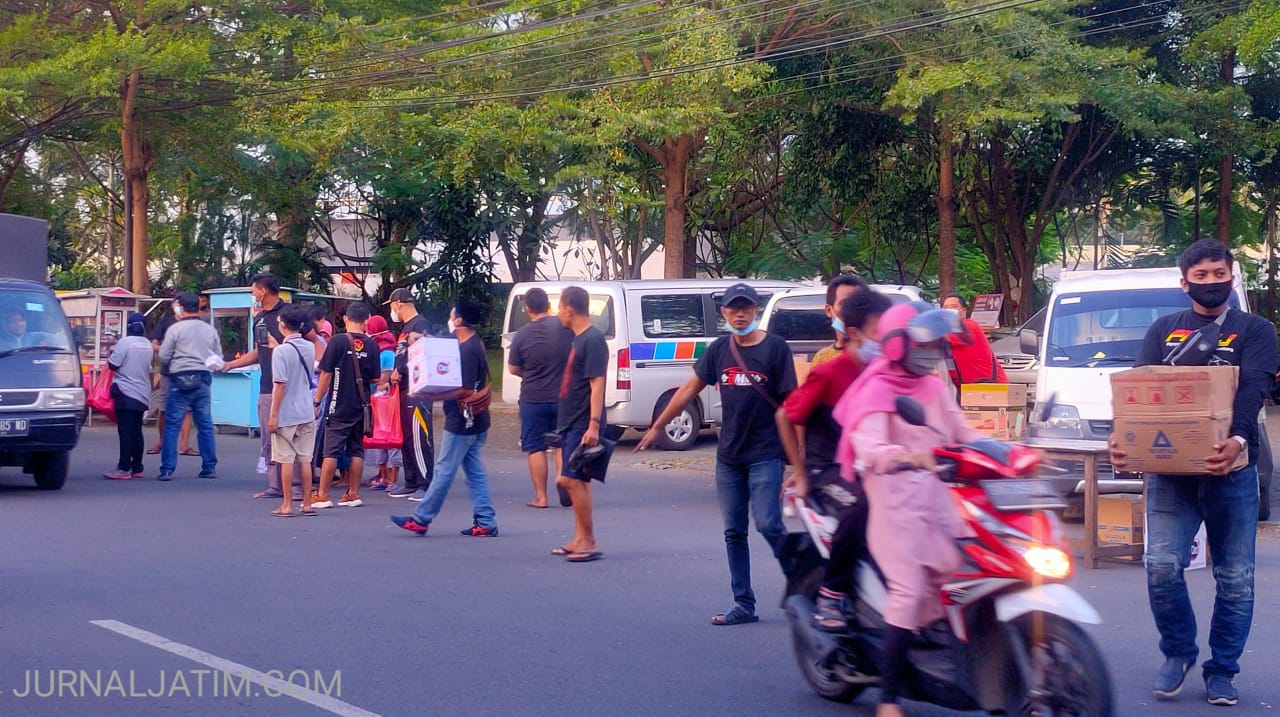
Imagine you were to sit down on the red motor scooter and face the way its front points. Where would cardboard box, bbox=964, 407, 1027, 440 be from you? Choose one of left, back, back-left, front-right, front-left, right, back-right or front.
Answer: back-left

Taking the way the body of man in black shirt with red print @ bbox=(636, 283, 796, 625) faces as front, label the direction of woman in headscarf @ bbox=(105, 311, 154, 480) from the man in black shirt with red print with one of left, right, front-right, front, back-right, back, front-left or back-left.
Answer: back-right

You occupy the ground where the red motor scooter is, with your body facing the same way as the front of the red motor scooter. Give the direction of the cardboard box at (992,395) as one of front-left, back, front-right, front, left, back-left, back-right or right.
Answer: back-left

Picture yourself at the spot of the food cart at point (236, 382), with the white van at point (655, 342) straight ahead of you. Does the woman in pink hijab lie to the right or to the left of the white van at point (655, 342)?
right

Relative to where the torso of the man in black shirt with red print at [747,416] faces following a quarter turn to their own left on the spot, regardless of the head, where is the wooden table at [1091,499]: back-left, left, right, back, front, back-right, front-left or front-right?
front-left

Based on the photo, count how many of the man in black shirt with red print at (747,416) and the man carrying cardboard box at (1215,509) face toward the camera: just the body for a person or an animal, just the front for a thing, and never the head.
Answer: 2

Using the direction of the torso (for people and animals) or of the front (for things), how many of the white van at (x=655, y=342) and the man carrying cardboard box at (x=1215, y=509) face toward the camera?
1

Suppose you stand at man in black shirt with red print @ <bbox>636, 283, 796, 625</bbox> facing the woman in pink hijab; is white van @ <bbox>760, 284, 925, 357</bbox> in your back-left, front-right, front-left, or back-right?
back-left

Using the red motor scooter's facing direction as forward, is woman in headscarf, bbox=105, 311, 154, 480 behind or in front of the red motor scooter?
behind

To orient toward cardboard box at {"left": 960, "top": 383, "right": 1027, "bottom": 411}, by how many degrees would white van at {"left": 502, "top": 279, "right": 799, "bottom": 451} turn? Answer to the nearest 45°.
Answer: approximately 90° to its right

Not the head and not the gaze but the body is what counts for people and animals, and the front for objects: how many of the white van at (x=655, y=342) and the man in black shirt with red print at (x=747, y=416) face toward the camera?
1
